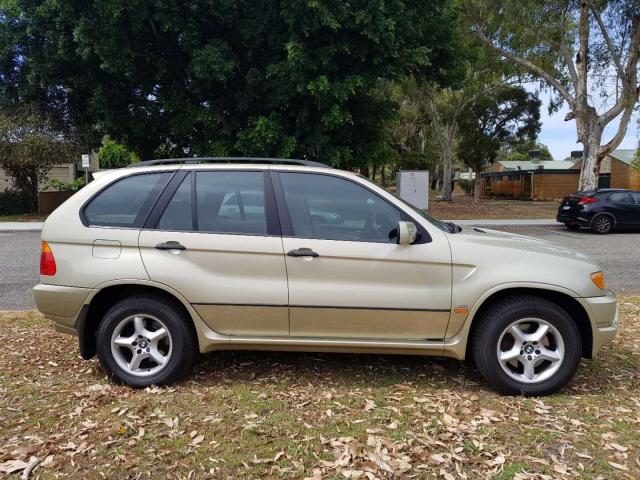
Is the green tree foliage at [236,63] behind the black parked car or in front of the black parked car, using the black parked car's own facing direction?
behind

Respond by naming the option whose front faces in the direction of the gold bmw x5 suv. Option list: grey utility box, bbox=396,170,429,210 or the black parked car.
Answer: the grey utility box

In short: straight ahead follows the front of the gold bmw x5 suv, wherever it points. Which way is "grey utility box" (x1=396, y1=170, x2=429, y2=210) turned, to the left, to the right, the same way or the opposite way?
to the right

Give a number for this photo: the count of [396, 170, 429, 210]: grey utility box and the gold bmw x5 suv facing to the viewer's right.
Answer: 1

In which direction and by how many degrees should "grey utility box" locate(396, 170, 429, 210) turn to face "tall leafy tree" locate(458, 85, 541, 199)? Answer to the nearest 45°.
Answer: approximately 180°

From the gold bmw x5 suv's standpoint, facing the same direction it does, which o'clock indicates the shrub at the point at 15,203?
The shrub is roughly at 8 o'clock from the gold bmw x5 suv.

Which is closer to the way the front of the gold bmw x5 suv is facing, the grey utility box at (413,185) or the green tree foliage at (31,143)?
the grey utility box

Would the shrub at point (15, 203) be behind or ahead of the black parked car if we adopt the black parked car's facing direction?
behind

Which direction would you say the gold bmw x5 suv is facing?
to the viewer's right

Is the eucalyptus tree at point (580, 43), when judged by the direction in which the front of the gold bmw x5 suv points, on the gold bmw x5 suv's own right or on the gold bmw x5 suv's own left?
on the gold bmw x5 suv's own left

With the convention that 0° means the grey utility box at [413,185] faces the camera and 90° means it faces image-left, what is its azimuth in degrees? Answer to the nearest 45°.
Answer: approximately 0°
